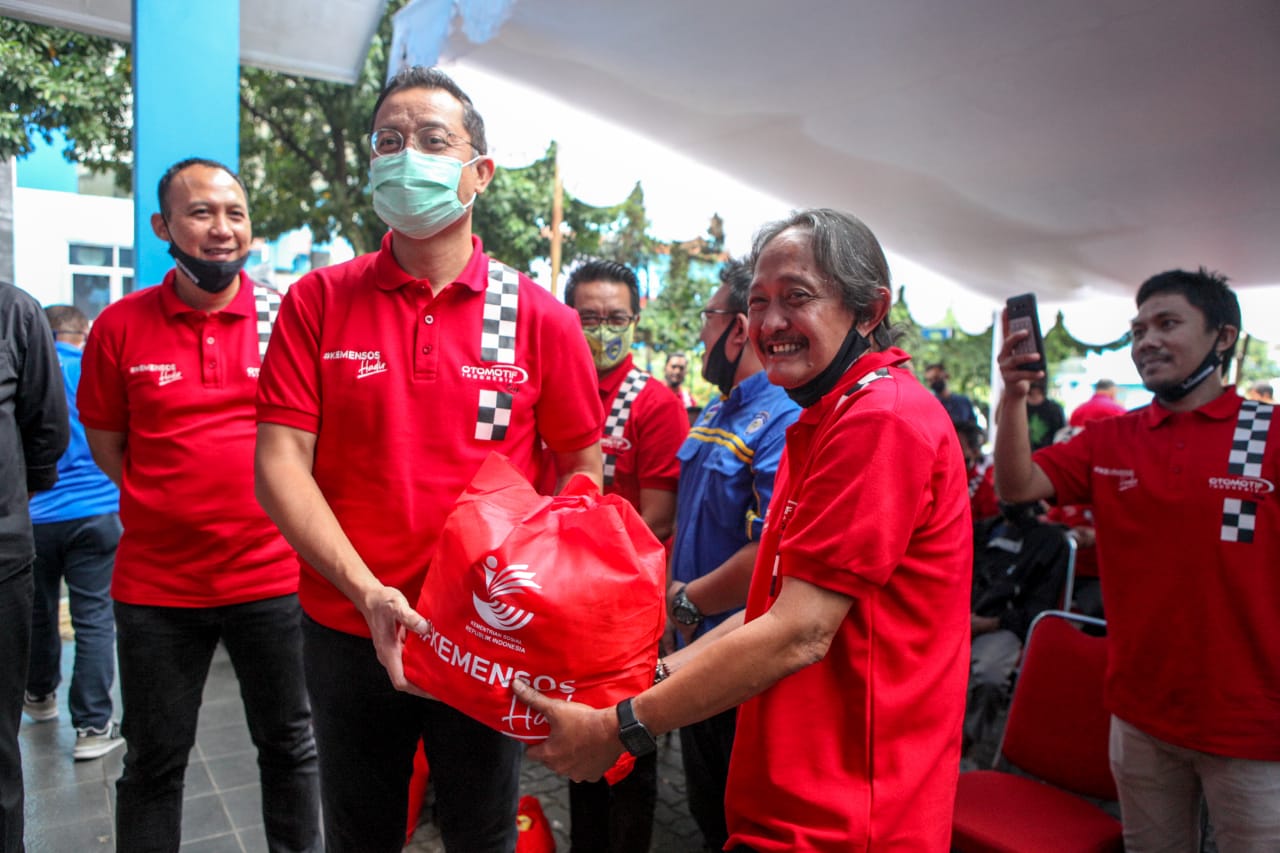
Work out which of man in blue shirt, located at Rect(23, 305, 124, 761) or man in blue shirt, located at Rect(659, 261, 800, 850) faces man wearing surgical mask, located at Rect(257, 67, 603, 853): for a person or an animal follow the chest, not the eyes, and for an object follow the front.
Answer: man in blue shirt, located at Rect(659, 261, 800, 850)

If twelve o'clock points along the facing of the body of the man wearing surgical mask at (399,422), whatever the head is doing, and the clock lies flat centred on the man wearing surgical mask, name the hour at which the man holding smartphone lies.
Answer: The man holding smartphone is roughly at 9 o'clock from the man wearing surgical mask.

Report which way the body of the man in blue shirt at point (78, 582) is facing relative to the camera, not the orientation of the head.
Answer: away from the camera

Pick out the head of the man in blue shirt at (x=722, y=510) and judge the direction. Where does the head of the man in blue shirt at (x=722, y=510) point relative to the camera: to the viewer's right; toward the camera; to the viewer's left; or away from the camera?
to the viewer's left

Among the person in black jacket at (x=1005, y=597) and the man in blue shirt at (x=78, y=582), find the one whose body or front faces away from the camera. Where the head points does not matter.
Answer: the man in blue shirt

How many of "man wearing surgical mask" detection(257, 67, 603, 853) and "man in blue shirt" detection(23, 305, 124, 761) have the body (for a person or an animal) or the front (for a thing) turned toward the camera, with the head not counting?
1

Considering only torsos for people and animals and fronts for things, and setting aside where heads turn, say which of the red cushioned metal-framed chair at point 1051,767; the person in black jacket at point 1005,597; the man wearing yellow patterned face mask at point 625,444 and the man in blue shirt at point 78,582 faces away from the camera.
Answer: the man in blue shirt

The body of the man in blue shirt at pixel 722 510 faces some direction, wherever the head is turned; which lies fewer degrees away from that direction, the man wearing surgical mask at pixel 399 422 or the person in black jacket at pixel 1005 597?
the man wearing surgical mask

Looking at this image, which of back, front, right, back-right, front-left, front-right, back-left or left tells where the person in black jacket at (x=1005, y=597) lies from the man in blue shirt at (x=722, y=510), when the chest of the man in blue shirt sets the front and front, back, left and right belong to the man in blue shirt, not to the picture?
back
